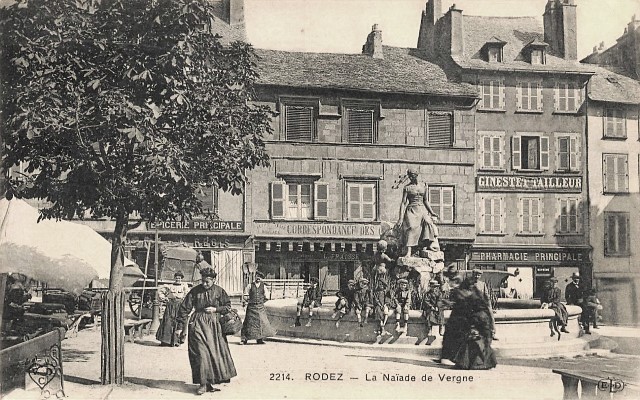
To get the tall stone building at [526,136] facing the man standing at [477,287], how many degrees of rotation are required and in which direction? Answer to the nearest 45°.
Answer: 0° — it already faces them

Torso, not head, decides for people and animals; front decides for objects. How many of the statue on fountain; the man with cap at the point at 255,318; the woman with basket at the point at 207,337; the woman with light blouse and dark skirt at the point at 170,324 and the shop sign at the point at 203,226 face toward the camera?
5

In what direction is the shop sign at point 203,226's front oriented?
toward the camera

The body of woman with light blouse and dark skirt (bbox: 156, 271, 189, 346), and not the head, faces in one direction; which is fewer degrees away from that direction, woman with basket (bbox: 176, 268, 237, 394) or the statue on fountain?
the woman with basket

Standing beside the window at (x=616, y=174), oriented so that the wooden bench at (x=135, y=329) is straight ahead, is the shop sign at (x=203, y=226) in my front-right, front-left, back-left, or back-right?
front-right

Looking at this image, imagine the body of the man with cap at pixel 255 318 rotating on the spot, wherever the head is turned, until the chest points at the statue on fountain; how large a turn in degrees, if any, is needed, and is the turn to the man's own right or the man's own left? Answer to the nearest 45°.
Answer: approximately 90° to the man's own left

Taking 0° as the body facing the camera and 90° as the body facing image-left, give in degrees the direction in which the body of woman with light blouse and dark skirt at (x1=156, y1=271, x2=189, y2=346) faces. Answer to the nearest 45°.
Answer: approximately 0°

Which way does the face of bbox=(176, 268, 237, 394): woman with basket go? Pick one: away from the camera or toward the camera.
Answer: toward the camera

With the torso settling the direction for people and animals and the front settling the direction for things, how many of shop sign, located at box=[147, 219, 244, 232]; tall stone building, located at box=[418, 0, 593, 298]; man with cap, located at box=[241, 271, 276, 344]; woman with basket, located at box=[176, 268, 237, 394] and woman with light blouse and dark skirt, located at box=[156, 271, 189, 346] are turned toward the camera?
5

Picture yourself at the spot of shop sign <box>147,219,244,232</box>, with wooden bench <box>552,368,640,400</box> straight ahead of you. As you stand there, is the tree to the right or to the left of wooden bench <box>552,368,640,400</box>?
right

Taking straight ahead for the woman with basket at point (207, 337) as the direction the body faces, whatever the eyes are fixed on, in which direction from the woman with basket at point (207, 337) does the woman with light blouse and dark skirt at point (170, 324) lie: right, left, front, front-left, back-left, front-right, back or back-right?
back

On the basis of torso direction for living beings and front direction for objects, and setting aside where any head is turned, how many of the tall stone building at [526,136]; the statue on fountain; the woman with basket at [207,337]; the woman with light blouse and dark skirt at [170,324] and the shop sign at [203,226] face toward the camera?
5

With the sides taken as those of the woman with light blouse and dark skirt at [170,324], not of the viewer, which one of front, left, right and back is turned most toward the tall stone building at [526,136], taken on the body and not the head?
left

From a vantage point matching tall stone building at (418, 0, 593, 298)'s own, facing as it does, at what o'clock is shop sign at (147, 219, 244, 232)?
The shop sign is roughly at 2 o'clock from the tall stone building.
